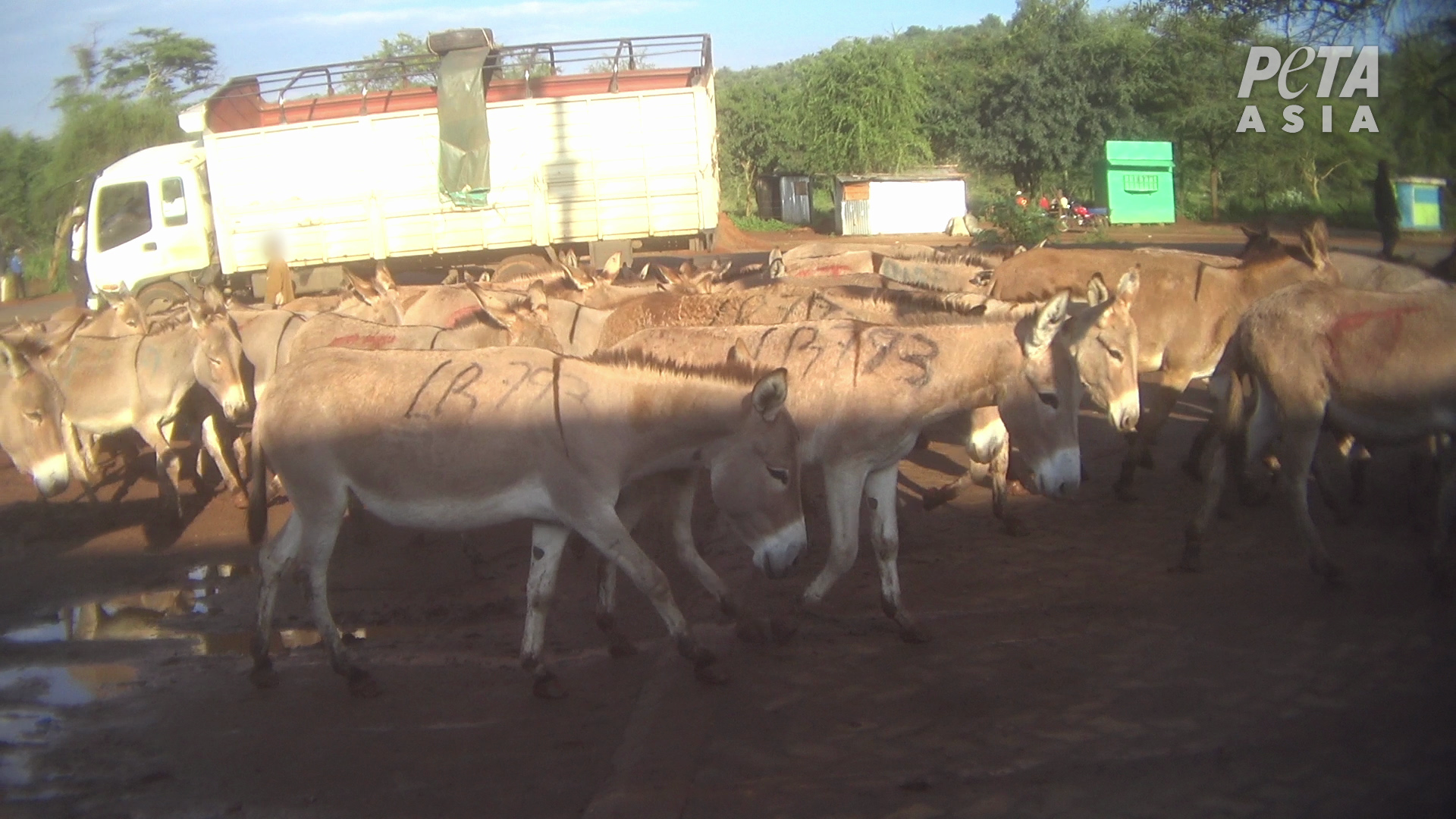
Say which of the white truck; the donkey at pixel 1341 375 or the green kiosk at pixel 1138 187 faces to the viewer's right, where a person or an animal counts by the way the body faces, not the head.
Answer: the donkey

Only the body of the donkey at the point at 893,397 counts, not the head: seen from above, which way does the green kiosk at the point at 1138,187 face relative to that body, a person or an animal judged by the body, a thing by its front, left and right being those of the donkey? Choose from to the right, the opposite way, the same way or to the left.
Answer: to the right

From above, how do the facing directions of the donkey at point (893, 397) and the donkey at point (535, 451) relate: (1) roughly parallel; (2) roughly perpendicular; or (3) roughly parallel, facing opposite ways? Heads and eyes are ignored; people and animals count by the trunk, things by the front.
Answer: roughly parallel

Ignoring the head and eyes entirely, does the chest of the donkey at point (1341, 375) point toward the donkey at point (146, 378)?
no

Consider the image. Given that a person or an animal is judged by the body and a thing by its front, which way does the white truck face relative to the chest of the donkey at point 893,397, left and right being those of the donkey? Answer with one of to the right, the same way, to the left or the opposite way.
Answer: the opposite way

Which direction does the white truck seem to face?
to the viewer's left

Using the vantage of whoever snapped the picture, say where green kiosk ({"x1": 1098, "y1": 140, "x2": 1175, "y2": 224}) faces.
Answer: facing the viewer

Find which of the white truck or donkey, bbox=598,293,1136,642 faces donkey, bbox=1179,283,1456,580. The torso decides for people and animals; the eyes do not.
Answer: donkey, bbox=598,293,1136,642

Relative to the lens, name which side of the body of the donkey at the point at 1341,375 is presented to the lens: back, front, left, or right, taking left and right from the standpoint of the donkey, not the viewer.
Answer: right

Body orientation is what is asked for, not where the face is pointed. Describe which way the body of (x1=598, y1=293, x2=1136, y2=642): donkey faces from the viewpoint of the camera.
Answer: to the viewer's right

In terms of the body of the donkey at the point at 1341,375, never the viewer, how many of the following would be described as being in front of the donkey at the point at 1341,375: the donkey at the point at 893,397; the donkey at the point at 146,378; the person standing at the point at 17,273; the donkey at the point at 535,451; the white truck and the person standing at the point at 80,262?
0

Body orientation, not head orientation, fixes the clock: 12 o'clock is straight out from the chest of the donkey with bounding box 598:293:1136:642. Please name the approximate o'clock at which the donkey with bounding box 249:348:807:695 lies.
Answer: the donkey with bounding box 249:348:807:695 is roughly at 5 o'clock from the donkey with bounding box 598:293:1136:642.

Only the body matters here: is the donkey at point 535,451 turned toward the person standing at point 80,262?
no

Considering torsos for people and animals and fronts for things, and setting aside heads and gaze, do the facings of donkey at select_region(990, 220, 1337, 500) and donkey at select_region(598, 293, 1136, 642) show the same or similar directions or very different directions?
same or similar directions
